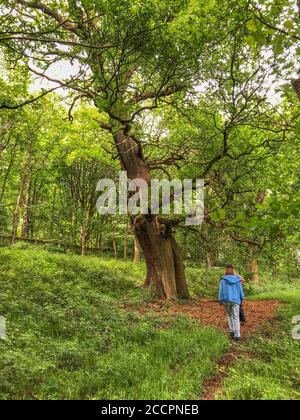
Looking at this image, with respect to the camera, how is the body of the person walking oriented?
away from the camera

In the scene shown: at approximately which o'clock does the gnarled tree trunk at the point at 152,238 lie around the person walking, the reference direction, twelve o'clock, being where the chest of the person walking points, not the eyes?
The gnarled tree trunk is roughly at 11 o'clock from the person walking.
